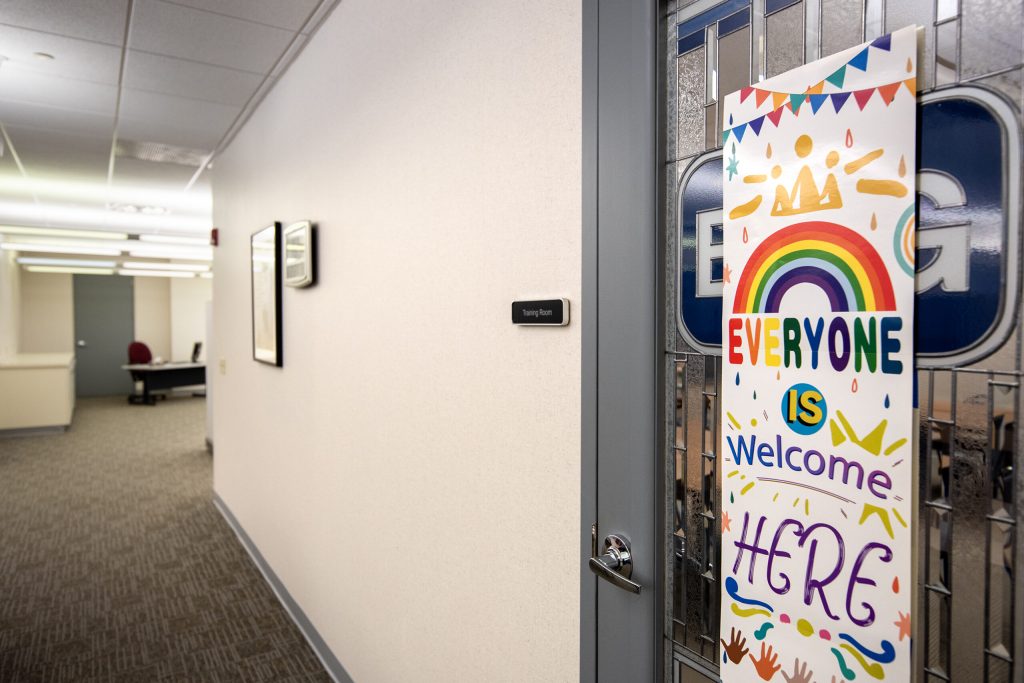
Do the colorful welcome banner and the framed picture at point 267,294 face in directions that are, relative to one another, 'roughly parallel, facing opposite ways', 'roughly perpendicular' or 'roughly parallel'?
roughly parallel

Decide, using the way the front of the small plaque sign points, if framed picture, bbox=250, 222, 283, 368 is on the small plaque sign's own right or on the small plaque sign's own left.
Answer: on the small plaque sign's own right

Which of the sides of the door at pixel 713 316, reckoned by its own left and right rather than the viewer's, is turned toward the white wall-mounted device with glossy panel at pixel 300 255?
right

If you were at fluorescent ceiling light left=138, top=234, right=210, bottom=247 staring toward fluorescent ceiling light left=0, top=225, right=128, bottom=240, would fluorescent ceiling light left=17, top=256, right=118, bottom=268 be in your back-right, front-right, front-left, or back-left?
front-right

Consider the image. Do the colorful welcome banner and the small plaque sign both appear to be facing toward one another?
no

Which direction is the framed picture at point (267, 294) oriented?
to the viewer's left

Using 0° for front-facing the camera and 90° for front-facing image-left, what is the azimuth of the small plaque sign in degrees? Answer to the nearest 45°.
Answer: approximately 45°

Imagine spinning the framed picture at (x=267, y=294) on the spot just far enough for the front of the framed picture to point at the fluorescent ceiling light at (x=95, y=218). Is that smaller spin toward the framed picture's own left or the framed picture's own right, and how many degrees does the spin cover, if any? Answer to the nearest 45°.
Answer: approximately 90° to the framed picture's own right

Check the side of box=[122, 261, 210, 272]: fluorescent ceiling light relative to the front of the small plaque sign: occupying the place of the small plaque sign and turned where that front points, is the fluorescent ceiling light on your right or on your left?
on your right

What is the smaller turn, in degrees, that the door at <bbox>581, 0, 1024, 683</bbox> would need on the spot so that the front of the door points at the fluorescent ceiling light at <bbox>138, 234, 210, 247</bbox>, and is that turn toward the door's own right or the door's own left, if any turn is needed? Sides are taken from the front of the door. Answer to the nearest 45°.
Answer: approximately 90° to the door's own right

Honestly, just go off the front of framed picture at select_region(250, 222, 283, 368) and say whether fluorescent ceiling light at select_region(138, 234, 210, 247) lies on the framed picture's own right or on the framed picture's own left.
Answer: on the framed picture's own right

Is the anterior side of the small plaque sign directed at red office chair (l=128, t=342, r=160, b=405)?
no

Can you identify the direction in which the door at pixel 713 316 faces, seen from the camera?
facing the viewer and to the left of the viewer

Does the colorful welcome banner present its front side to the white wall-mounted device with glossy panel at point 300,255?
no

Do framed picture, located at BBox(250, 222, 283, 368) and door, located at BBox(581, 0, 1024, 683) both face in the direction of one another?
no

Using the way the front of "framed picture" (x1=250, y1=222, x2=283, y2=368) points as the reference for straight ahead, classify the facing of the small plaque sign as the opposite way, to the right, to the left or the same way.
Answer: the same way

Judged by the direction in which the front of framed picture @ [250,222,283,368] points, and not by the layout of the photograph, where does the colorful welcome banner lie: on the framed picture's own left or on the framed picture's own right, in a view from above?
on the framed picture's own left
